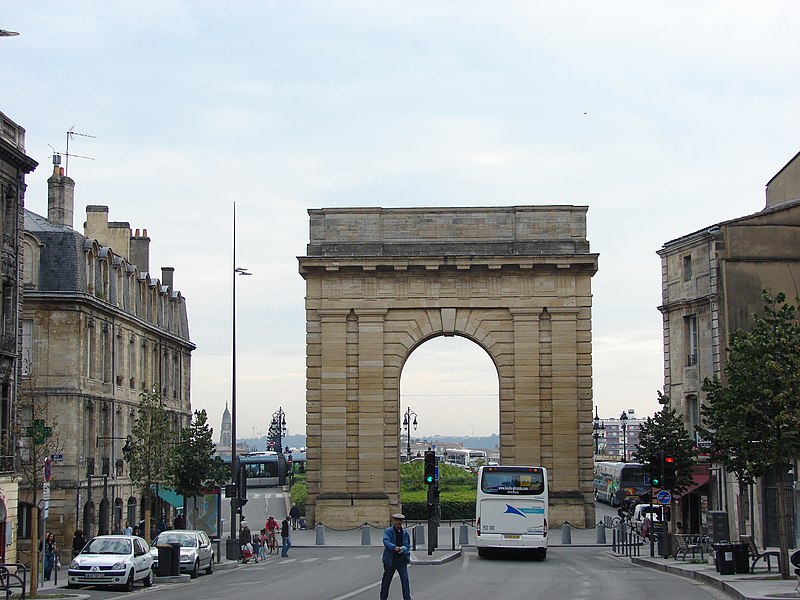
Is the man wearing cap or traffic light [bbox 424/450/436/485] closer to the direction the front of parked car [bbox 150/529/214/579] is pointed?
the man wearing cap

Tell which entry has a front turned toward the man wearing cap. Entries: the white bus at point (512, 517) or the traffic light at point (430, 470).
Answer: the traffic light

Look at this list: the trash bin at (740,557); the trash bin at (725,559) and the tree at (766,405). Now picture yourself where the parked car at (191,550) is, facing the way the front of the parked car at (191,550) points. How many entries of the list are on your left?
3

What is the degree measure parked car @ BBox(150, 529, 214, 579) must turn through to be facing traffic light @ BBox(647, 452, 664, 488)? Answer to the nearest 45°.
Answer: approximately 135° to its left

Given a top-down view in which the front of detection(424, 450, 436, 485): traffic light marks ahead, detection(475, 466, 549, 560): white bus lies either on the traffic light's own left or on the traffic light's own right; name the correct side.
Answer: on the traffic light's own left

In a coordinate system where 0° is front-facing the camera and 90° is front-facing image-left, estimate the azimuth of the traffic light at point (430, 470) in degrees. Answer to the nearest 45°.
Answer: approximately 0°
